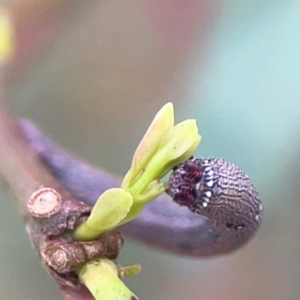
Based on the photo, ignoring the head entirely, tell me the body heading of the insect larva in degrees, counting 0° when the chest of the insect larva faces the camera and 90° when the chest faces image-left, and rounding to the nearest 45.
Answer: approximately 90°
